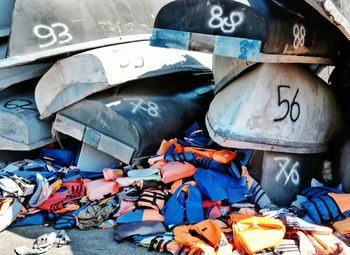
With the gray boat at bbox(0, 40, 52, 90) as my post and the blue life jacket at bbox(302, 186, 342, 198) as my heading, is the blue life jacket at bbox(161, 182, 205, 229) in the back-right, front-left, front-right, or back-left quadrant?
front-right

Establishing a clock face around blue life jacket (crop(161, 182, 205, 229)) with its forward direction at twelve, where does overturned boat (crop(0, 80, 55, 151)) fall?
The overturned boat is roughly at 4 o'clock from the blue life jacket.

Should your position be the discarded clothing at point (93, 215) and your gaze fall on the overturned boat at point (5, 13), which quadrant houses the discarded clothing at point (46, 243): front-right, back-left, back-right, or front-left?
back-left

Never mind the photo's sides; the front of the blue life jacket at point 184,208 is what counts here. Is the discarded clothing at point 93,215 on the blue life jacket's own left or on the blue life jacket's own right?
on the blue life jacket's own right

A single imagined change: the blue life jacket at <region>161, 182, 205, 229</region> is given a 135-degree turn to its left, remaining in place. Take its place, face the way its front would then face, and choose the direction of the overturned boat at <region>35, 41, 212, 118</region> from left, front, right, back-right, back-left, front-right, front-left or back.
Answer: left

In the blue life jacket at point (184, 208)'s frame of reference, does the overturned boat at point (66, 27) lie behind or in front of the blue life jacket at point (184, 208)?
behind

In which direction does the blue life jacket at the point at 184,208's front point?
toward the camera

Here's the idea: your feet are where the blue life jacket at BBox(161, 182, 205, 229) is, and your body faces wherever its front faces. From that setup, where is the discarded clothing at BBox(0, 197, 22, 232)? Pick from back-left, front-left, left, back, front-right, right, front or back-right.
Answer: right

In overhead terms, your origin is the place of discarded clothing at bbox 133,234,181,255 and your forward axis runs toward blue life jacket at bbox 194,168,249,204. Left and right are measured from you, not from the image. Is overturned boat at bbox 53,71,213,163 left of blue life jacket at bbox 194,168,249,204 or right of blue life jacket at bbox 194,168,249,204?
left

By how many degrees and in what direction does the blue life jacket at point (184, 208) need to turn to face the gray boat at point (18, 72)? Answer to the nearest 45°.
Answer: approximately 135° to its right

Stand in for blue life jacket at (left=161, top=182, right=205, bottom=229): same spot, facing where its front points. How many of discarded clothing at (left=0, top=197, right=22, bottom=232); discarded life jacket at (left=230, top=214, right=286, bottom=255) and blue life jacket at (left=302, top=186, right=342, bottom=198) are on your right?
1

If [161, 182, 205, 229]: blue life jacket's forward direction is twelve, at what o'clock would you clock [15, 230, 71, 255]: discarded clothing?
The discarded clothing is roughly at 2 o'clock from the blue life jacket.

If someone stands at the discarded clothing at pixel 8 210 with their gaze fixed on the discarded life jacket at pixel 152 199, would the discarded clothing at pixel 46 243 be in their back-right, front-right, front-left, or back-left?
front-right
